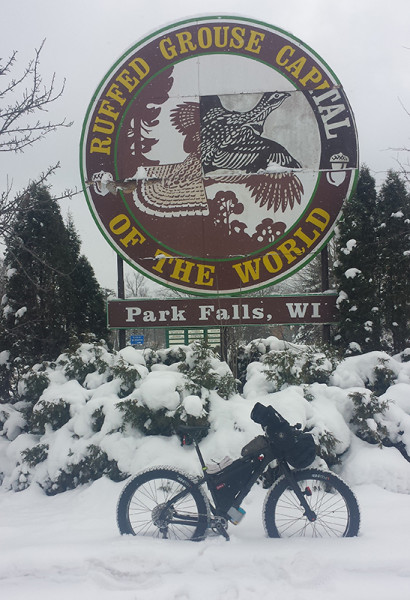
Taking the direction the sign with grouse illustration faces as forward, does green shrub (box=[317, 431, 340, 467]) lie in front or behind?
in front

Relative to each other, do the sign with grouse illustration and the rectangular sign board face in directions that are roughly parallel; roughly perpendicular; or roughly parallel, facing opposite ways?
roughly parallel

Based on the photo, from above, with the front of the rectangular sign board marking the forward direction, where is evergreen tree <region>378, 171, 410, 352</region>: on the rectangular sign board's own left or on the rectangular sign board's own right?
on the rectangular sign board's own left

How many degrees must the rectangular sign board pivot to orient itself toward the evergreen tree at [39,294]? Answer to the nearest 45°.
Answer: approximately 90° to its right

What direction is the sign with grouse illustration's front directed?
toward the camera

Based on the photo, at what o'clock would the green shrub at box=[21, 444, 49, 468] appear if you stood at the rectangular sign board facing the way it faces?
The green shrub is roughly at 1 o'clock from the rectangular sign board.

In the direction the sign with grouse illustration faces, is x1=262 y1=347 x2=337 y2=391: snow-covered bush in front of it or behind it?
in front

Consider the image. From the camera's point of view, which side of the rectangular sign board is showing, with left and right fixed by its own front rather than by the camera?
front
